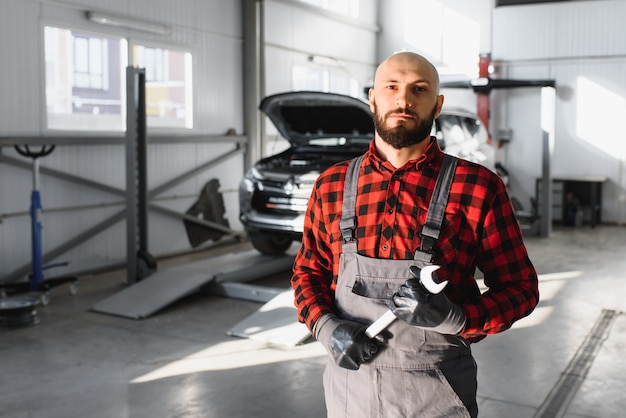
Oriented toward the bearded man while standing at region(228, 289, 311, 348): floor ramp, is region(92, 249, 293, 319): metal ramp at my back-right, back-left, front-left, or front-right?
back-right

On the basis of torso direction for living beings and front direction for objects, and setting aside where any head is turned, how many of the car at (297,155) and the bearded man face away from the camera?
0

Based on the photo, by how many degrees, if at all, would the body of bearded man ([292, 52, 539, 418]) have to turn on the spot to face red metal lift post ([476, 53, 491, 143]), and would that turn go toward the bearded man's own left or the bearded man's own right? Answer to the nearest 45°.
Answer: approximately 180°

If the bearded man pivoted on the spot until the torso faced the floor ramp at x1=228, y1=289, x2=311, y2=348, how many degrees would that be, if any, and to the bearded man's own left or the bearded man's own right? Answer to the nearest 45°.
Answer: approximately 180°

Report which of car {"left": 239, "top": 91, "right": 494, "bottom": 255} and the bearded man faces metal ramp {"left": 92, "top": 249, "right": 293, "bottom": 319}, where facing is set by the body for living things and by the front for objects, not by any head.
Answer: the car

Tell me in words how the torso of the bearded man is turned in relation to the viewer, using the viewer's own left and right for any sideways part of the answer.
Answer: facing the viewer

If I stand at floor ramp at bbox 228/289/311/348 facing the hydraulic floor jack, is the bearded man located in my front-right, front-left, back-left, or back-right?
back-left

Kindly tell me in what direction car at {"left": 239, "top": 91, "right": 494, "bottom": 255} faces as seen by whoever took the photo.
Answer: facing the viewer and to the left of the viewer

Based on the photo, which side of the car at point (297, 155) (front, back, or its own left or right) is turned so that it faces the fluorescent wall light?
right

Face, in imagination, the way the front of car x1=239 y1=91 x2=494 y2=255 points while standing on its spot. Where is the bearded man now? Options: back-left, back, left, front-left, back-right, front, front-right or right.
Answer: front-left

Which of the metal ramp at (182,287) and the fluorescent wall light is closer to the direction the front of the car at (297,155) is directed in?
the metal ramp

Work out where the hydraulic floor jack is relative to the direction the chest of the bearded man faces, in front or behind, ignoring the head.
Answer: behind

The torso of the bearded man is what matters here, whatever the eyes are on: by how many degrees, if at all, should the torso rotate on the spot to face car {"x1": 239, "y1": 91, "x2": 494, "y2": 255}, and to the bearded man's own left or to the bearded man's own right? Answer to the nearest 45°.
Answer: approximately 180°
